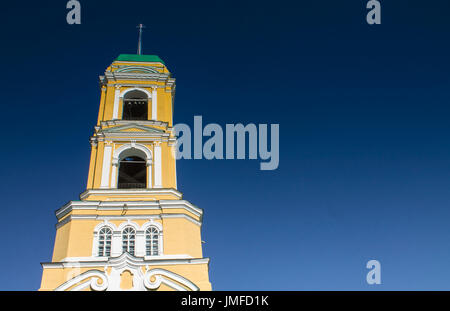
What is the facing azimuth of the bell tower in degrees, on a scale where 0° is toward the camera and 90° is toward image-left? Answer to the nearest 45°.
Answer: approximately 0°
